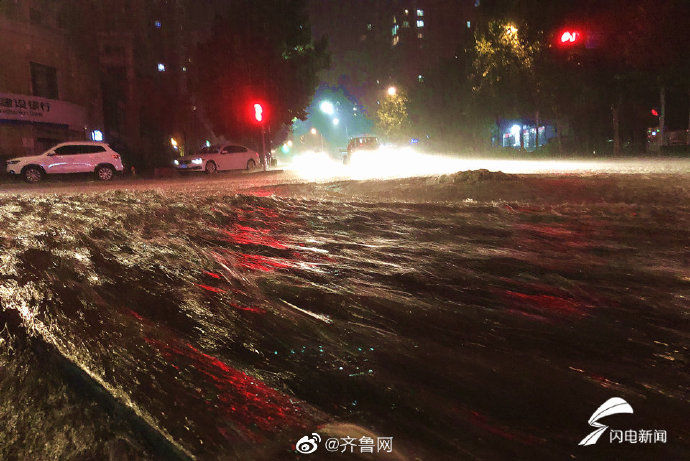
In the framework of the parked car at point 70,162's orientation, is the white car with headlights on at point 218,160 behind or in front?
behind

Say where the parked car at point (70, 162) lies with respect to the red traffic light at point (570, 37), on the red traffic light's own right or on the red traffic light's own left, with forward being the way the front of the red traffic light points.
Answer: on the red traffic light's own right

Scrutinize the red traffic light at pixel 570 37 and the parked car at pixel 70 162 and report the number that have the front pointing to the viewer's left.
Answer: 1

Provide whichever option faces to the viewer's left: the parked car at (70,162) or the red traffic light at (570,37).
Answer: the parked car

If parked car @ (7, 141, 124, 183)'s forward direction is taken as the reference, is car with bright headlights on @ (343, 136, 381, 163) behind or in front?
behind

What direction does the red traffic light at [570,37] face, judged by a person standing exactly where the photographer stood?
facing the viewer

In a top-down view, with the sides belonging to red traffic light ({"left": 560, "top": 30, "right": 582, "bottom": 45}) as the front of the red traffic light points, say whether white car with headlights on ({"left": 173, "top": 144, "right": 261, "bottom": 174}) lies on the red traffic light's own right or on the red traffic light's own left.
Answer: on the red traffic light's own right

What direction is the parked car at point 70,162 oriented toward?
to the viewer's left

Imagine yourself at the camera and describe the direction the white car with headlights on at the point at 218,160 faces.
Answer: facing the viewer and to the left of the viewer
